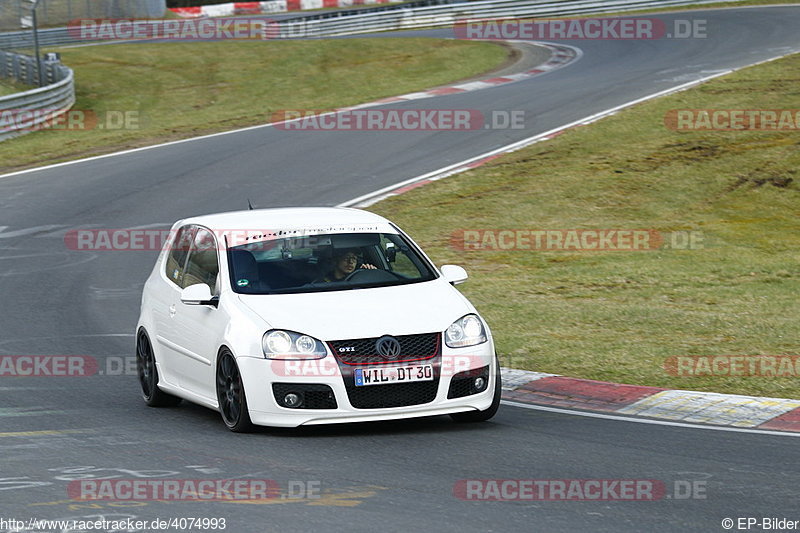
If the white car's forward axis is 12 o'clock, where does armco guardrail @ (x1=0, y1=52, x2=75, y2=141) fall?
The armco guardrail is roughly at 7 o'clock from the white car.

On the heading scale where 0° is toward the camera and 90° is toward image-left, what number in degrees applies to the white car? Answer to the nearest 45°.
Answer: approximately 315°
